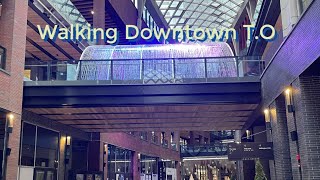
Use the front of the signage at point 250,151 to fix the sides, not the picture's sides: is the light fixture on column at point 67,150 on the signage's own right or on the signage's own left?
on the signage's own right

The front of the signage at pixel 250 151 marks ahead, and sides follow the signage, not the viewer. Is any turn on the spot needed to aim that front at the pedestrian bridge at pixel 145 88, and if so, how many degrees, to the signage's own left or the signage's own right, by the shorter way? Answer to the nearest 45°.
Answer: approximately 90° to the signage's own right

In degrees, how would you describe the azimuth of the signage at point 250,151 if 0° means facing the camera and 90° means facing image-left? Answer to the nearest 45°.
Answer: approximately 0°

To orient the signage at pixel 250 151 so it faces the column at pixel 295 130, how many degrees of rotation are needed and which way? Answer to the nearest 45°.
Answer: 0° — it already faces it

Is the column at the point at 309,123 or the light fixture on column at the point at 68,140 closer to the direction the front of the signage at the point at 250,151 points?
the column

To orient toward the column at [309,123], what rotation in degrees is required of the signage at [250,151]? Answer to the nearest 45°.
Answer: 0° — it already faces it

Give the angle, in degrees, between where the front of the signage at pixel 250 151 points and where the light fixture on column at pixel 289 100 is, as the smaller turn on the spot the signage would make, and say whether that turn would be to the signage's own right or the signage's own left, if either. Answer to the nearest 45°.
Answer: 0° — it already faces it

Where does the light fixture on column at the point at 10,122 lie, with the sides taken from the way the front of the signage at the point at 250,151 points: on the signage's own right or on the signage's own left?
on the signage's own right

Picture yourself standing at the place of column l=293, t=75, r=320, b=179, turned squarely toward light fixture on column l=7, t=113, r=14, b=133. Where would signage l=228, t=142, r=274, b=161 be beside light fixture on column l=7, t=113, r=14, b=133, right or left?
right
